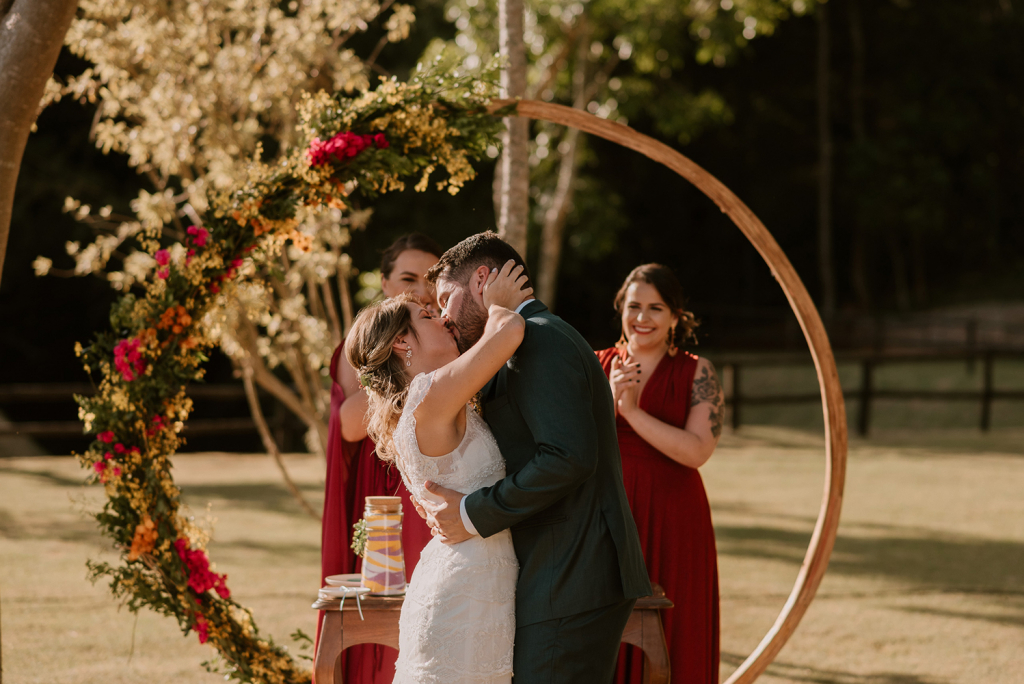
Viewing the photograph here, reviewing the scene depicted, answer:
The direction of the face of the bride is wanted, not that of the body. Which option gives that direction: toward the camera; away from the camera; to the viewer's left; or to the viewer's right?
to the viewer's right

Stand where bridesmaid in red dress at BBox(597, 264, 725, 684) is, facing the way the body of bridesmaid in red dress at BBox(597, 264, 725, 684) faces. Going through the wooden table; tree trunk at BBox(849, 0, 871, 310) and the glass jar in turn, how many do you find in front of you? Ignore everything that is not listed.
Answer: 2

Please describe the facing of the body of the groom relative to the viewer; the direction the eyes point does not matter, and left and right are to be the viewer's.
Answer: facing to the left of the viewer

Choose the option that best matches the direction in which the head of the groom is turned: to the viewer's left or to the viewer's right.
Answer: to the viewer's left

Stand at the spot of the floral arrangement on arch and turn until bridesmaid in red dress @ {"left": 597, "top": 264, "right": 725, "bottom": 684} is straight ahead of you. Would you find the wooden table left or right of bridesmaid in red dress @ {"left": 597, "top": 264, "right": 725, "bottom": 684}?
right

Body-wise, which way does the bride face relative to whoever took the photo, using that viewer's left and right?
facing to the right of the viewer

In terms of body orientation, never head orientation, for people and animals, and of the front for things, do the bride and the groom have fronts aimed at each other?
yes

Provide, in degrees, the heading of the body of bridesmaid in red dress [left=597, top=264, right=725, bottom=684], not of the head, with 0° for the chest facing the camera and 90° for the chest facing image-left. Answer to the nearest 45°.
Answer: approximately 45°

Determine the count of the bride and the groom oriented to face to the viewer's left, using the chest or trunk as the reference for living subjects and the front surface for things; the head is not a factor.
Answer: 1
